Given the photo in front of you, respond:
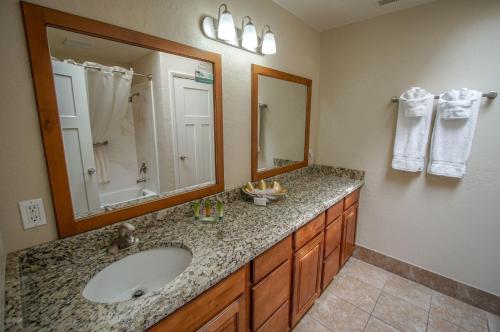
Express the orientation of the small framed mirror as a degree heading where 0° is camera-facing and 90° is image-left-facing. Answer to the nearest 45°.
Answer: approximately 315°

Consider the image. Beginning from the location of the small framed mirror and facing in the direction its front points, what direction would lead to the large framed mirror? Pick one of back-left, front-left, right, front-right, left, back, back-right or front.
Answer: right

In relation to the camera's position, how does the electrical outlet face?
facing the viewer

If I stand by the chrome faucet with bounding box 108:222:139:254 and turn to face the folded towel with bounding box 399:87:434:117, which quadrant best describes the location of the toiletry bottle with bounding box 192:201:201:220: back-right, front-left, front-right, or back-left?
front-left

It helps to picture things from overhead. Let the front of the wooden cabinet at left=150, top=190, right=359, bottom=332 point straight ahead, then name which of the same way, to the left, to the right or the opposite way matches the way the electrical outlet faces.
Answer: the same way

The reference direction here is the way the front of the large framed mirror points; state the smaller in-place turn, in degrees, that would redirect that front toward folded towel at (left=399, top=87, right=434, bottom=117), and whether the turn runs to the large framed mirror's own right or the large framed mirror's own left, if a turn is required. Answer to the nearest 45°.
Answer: approximately 45° to the large framed mirror's own left

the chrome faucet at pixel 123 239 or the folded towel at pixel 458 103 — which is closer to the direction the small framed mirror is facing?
the folded towel

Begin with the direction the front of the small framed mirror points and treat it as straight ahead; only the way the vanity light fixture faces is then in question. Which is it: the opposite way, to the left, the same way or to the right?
the same way

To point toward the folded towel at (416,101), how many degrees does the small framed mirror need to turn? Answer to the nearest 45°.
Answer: approximately 45° to its left

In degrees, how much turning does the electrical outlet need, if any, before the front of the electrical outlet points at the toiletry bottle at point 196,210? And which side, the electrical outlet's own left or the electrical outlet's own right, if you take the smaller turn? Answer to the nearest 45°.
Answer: approximately 90° to the electrical outlet's own left

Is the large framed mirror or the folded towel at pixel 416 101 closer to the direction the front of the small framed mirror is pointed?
the folded towel

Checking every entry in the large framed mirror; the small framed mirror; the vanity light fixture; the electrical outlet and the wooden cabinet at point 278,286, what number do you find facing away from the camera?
0

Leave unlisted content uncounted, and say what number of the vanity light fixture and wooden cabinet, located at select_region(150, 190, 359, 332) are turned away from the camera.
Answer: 0
